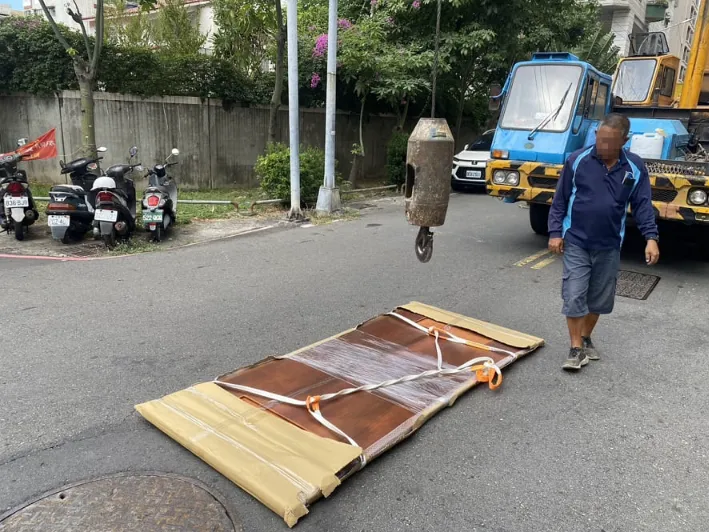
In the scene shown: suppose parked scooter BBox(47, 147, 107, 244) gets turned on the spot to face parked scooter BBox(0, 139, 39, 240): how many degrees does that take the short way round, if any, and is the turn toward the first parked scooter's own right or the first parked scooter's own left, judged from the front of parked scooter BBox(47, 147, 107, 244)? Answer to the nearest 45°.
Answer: approximately 90° to the first parked scooter's own left

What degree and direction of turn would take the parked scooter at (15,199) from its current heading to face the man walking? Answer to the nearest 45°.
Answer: approximately 135° to its right

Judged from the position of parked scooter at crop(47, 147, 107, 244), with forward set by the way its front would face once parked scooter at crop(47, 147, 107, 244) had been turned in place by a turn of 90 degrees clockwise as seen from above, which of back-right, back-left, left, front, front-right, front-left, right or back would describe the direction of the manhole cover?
front-right

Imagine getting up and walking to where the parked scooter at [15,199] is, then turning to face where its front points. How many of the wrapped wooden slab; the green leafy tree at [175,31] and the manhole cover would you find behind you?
2

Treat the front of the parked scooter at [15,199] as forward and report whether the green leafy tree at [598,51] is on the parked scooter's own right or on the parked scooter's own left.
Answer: on the parked scooter's own right

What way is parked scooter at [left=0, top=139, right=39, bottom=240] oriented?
away from the camera

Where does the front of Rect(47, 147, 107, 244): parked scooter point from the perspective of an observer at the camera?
facing away from the viewer and to the right of the viewer

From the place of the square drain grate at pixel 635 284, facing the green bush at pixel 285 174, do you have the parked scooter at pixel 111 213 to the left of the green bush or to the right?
left

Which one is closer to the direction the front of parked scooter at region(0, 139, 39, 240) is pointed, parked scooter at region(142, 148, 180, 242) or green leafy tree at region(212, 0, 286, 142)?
the green leafy tree

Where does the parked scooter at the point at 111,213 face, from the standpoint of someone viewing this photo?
facing away from the viewer and to the right of the viewer
